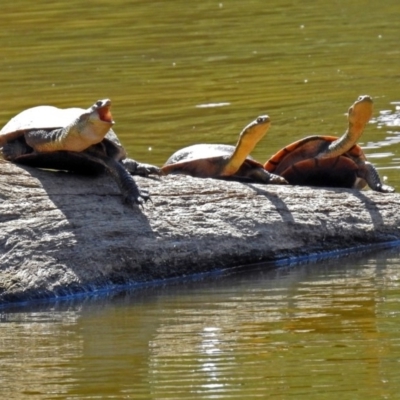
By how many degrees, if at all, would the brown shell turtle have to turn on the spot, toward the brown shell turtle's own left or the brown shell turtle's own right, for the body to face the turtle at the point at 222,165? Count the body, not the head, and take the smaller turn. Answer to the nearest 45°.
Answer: approximately 135° to the brown shell turtle's own right

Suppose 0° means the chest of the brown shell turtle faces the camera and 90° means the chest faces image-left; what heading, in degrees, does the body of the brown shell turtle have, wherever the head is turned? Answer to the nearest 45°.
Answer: approximately 315°
